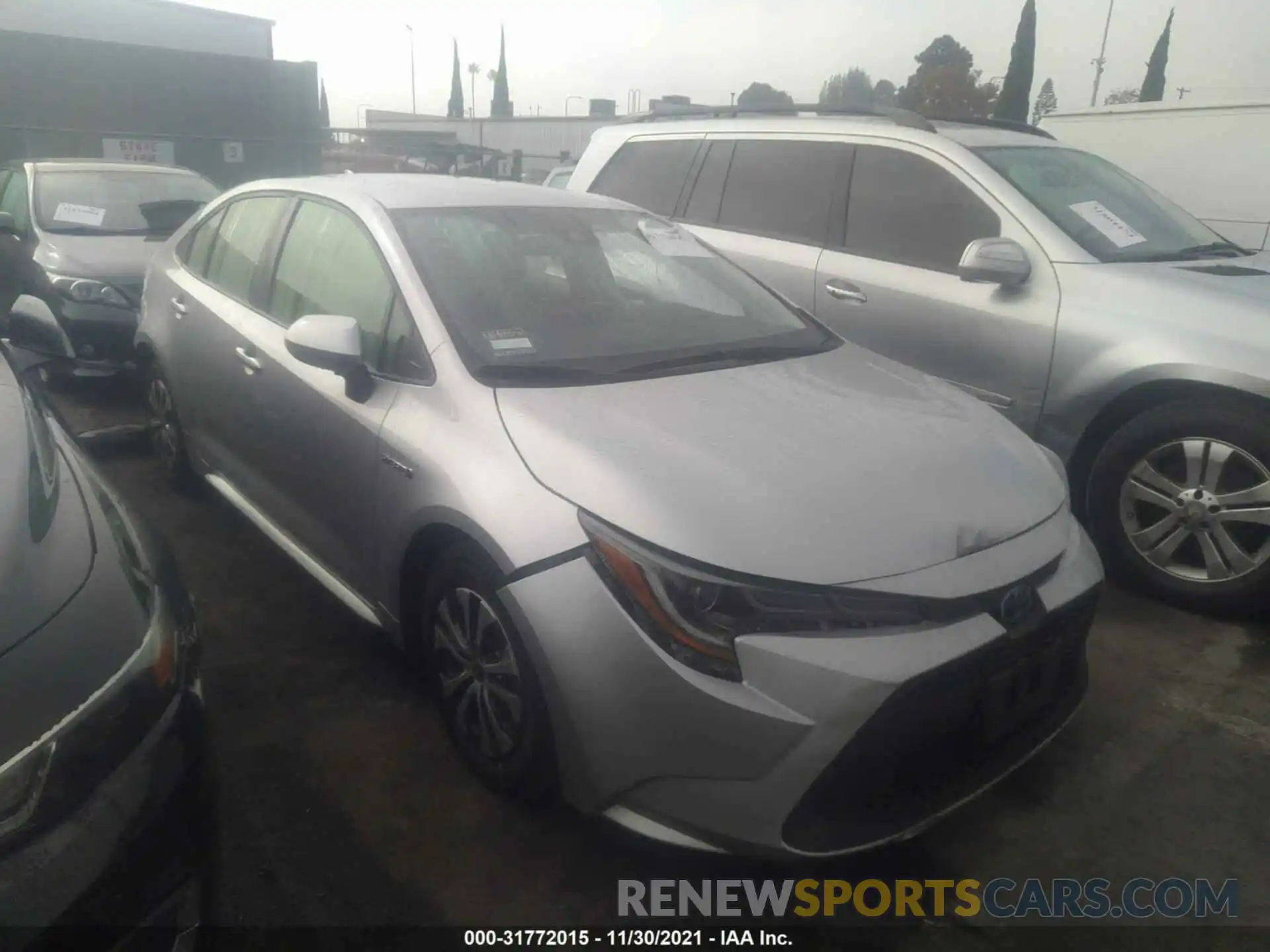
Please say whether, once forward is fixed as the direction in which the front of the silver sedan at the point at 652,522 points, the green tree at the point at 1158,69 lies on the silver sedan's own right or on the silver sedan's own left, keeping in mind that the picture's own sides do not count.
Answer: on the silver sedan's own left

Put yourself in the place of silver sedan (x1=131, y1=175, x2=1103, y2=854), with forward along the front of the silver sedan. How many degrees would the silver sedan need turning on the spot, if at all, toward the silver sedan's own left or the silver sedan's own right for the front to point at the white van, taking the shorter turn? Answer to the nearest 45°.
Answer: approximately 90° to the silver sedan's own left

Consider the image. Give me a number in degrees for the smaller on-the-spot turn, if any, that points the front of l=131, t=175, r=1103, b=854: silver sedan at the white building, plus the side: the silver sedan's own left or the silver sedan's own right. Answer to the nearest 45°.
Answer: approximately 135° to the silver sedan's own left

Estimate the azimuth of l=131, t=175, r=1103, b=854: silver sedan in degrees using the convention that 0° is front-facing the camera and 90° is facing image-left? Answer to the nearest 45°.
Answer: approximately 315°

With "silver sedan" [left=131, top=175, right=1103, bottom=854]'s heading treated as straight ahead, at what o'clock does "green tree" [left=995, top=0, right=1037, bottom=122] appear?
The green tree is roughly at 8 o'clock from the silver sedan.

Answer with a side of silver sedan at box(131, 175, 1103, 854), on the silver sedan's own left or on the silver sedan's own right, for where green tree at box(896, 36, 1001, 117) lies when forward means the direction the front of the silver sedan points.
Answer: on the silver sedan's own left
